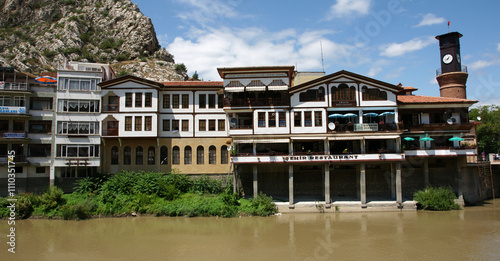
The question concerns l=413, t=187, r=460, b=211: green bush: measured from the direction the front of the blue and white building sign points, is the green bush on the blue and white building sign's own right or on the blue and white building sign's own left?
on the blue and white building sign's own left

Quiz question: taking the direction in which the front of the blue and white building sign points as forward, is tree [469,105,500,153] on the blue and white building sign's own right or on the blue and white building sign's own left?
on the blue and white building sign's own left

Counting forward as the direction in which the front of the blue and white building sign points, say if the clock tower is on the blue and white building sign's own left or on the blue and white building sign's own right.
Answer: on the blue and white building sign's own left

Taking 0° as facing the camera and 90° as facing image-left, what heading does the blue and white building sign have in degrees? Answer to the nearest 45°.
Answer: approximately 0°
